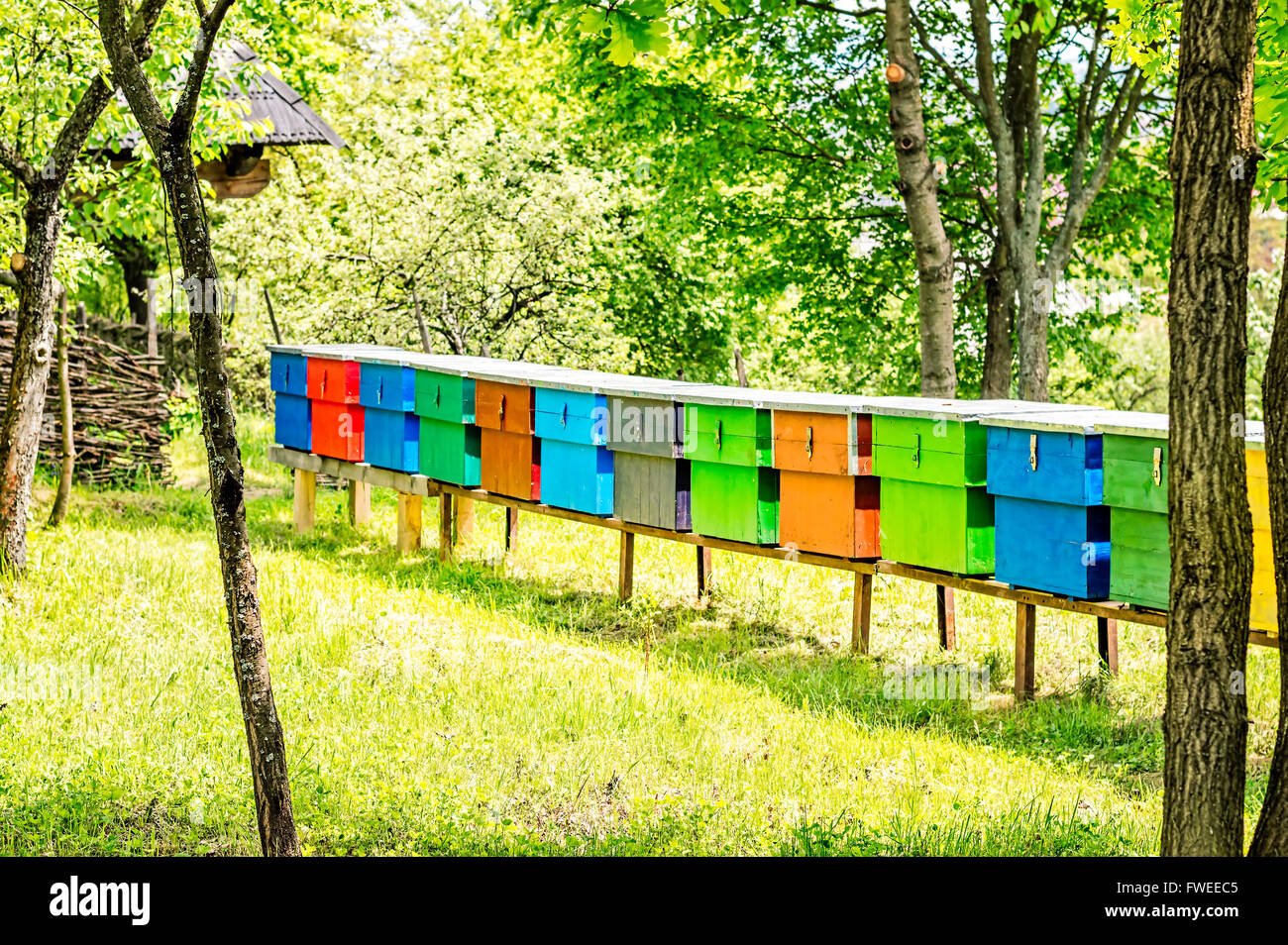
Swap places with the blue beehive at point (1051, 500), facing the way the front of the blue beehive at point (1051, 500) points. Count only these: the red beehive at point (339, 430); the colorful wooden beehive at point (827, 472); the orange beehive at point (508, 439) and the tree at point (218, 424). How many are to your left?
0

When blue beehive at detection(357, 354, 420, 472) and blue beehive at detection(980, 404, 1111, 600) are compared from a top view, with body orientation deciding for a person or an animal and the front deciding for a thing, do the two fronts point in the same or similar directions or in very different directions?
same or similar directions

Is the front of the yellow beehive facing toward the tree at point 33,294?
no

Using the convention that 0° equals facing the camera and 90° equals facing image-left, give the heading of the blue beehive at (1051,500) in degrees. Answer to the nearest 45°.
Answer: approximately 0°

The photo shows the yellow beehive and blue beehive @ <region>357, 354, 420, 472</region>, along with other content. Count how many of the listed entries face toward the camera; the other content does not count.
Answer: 2

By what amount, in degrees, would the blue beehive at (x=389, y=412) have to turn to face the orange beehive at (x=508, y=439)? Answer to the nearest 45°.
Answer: approximately 45° to its left

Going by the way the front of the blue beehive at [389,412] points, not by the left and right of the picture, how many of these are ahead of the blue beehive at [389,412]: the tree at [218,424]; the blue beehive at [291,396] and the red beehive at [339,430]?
1

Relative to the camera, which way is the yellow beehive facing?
toward the camera

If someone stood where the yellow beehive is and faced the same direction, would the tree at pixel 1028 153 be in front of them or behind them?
behind

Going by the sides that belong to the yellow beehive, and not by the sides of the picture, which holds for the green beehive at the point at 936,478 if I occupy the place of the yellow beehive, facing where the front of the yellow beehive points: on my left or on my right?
on my right

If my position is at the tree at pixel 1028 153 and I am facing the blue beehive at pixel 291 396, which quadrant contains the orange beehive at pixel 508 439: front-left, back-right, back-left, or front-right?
front-left

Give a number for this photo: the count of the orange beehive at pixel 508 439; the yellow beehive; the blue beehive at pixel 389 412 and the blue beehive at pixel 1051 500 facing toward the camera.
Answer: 4

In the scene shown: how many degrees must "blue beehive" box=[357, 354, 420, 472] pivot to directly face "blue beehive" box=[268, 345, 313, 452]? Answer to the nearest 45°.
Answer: approximately 135° to its right

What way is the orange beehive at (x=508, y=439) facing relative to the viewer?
toward the camera

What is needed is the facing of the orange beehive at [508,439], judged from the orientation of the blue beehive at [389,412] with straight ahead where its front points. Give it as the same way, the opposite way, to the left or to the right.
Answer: the same way

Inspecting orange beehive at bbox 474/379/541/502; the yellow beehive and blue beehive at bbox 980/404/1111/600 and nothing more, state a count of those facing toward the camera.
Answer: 3
